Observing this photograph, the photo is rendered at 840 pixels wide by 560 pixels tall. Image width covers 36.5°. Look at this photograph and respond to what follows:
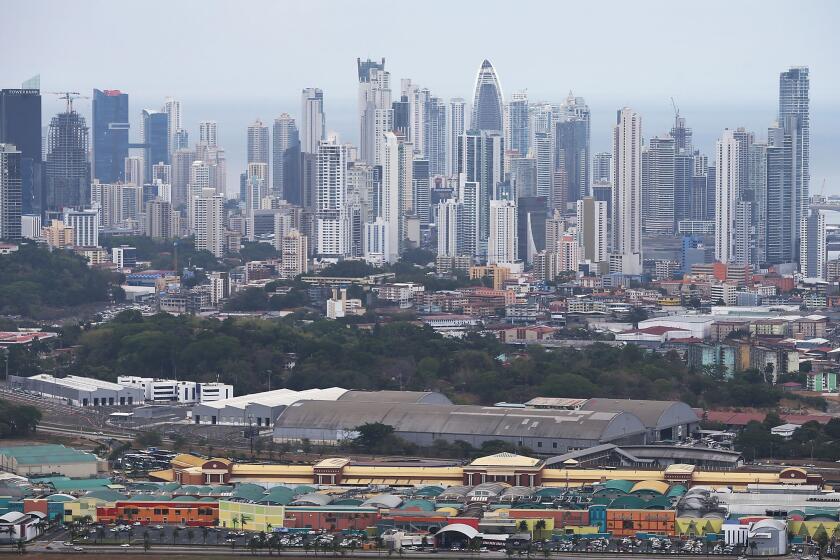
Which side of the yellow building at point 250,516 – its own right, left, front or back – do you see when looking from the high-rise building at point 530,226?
back

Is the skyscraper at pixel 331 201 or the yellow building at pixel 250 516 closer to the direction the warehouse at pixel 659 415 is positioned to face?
the yellow building

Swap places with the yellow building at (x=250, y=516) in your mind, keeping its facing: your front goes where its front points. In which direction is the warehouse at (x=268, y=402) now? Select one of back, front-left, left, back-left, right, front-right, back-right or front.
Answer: back

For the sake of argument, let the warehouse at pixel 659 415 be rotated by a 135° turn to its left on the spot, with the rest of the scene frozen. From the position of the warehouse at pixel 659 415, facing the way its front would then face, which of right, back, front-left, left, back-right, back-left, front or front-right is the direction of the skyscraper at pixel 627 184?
front

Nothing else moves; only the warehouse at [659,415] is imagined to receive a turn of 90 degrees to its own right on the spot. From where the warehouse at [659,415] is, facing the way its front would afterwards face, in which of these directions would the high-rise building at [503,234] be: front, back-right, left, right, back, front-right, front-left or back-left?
back-right

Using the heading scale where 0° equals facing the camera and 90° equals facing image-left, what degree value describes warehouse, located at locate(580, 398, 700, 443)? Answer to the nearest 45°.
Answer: approximately 315°

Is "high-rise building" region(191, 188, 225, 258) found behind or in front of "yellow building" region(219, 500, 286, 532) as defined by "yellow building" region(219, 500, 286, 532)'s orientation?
behind

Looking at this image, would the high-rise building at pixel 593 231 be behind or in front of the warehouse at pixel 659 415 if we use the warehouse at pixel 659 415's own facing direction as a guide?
behind

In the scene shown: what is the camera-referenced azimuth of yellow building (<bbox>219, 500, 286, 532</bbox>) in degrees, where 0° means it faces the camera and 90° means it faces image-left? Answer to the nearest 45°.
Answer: approximately 0°

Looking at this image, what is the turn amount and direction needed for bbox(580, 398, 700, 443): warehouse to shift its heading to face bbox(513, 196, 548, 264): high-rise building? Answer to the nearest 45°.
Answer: approximately 135° to its left

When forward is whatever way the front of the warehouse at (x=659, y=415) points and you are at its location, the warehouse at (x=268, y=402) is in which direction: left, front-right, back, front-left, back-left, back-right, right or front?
back-right

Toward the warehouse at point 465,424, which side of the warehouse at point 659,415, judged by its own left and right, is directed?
right

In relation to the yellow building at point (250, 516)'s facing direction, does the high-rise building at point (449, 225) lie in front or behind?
behind

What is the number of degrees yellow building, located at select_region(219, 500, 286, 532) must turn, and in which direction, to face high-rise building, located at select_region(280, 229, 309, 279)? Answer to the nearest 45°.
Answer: approximately 180°

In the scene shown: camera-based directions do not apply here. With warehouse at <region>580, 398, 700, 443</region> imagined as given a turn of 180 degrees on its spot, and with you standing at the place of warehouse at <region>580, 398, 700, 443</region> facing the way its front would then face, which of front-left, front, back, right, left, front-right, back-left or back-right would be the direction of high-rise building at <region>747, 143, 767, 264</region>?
front-right
